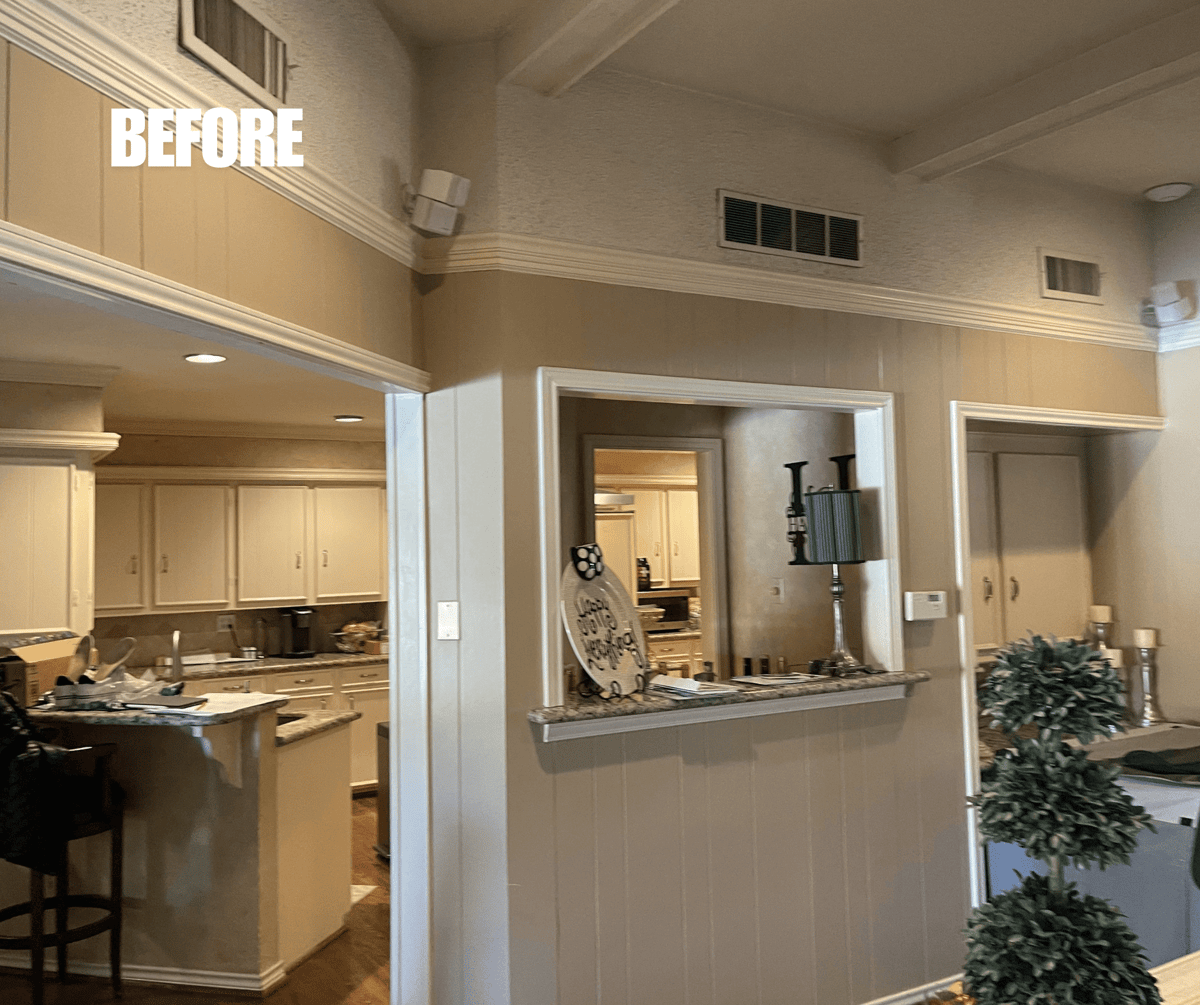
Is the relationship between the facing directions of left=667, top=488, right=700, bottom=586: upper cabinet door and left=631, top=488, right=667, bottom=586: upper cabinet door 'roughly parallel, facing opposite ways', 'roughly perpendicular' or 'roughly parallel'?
roughly parallel

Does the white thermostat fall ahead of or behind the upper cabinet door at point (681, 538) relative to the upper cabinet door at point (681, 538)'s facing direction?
ahead

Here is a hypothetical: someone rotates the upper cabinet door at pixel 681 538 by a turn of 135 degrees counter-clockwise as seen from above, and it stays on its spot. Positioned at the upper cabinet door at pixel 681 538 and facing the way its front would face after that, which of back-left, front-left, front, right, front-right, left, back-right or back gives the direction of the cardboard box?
back

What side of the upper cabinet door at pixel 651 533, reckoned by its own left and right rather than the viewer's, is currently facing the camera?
front

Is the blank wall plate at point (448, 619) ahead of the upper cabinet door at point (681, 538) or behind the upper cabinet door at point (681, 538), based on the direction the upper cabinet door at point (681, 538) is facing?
ahead

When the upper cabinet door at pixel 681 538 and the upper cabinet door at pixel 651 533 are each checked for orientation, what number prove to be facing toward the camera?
2

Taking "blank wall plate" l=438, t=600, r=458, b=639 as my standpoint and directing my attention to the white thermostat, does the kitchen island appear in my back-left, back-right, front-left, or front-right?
back-left

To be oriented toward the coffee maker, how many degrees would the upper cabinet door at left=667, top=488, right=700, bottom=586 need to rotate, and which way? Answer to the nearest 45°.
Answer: approximately 90° to its right

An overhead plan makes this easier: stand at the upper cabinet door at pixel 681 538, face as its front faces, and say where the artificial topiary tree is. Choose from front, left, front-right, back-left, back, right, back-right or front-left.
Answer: front

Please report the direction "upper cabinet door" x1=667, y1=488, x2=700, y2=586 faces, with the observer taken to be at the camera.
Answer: facing the viewer

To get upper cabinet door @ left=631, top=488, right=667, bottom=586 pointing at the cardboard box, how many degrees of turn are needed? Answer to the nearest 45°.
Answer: approximately 45° to its right

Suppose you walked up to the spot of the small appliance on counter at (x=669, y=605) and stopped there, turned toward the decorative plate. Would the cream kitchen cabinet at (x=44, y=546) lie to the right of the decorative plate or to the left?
right

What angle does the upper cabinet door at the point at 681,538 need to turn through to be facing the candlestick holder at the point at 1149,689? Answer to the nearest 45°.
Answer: approximately 45° to its left

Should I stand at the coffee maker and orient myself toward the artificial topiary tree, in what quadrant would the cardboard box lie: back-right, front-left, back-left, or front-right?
front-right
